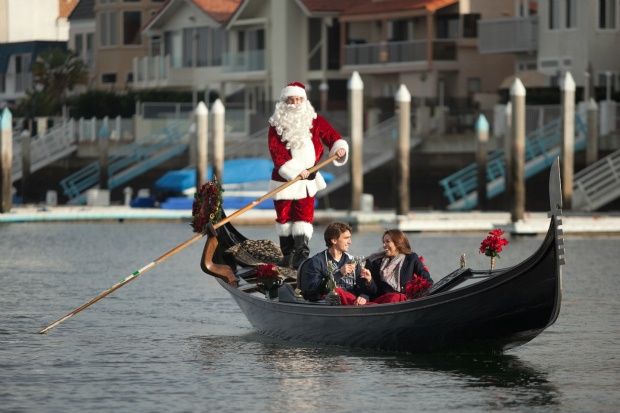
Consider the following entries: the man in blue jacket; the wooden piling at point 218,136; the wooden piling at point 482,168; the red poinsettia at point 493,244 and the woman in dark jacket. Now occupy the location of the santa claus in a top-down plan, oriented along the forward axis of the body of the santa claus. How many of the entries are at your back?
2

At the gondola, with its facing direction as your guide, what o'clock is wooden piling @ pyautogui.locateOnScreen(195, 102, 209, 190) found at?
The wooden piling is roughly at 7 o'clock from the gondola.

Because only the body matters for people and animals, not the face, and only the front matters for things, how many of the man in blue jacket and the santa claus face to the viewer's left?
0

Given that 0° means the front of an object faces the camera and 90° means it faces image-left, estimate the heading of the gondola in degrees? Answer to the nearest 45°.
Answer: approximately 315°

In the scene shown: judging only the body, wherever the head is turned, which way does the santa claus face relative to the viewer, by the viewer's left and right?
facing the viewer

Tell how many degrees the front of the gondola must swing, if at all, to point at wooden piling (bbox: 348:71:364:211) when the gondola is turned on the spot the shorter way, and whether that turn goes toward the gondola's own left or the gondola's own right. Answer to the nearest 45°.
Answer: approximately 135° to the gondola's own left

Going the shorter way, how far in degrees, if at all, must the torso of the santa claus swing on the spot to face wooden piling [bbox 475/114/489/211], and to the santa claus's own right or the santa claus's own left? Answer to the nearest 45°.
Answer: approximately 180°

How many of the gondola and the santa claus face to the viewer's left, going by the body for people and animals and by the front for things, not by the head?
0

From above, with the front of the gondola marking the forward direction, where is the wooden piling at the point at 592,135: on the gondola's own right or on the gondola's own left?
on the gondola's own left

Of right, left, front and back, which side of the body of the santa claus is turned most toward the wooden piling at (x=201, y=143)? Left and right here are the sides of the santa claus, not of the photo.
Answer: back

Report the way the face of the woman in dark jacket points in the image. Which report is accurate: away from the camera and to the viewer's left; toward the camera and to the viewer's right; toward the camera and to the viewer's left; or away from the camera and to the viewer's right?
toward the camera and to the viewer's left
